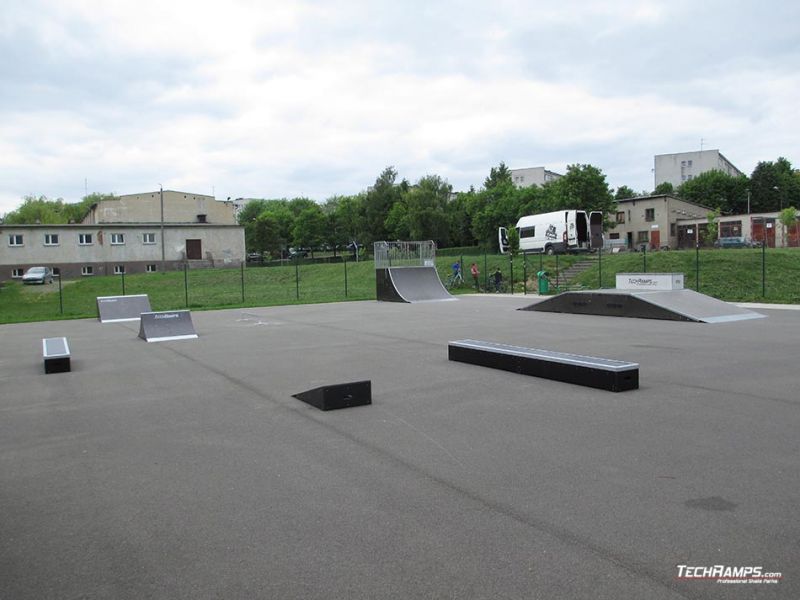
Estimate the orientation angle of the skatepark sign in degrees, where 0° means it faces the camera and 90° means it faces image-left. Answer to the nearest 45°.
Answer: approximately 0°

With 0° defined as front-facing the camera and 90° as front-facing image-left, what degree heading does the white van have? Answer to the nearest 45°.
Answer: approximately 135°

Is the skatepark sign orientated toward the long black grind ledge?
yes

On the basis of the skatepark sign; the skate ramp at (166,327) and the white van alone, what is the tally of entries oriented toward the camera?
2

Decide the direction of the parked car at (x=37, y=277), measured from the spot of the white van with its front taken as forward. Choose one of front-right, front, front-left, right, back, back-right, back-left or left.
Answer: front-left

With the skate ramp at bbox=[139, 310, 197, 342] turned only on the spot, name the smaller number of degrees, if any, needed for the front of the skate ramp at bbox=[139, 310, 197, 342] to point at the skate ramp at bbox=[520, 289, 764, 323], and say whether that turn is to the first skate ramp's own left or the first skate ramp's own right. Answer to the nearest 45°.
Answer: approximately 90° to the first skate ramp's own left

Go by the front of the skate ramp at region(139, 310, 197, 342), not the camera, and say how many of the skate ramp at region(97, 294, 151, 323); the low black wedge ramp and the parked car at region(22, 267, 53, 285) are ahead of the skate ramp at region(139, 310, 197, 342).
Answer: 1

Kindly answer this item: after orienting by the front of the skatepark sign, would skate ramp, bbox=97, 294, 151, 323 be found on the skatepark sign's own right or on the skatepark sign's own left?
on the skatepark sign's own right

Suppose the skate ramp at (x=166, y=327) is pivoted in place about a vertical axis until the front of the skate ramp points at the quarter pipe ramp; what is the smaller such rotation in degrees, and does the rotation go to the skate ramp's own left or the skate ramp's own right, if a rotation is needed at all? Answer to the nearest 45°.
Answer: approximately 135° to the skate ramp's own left
